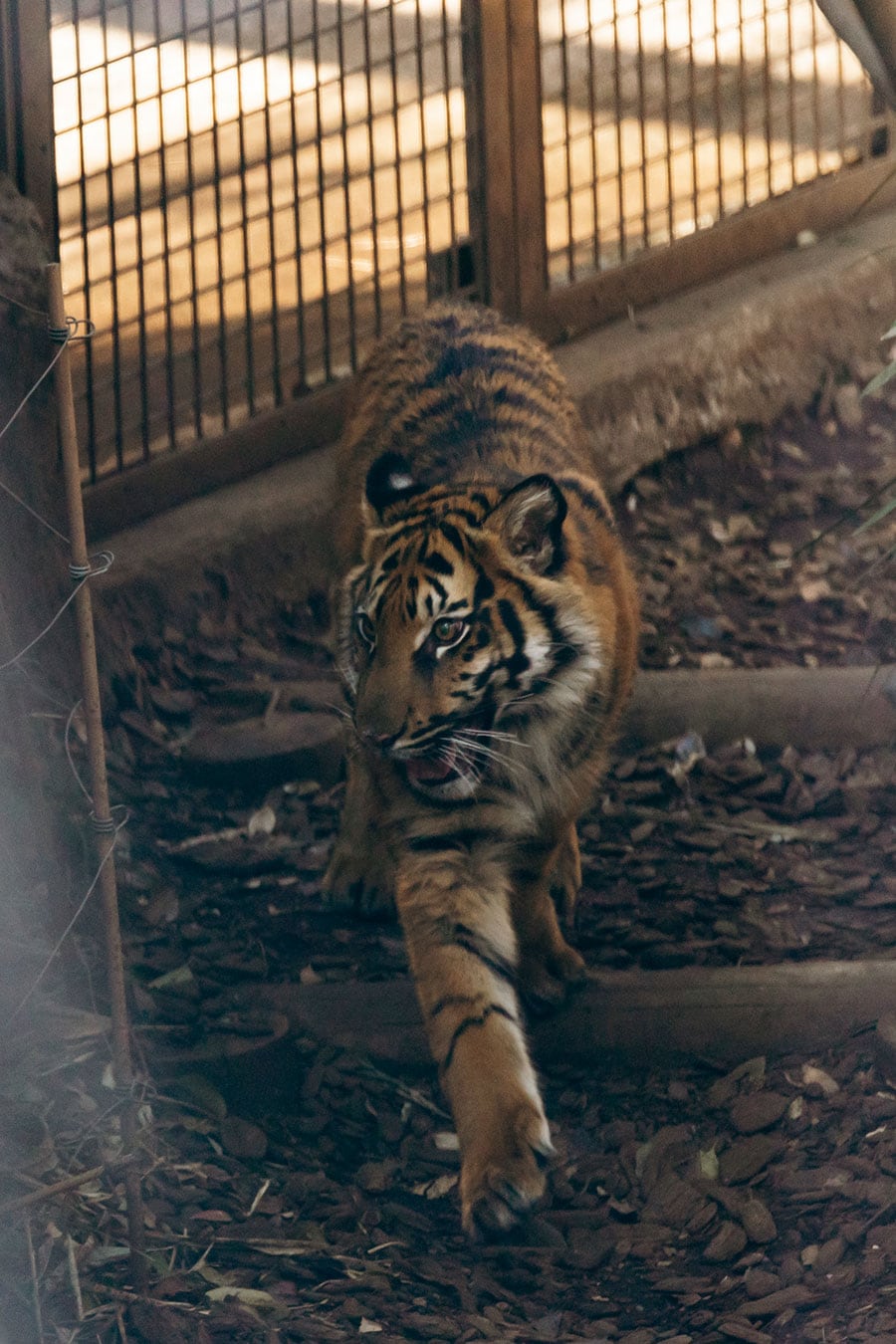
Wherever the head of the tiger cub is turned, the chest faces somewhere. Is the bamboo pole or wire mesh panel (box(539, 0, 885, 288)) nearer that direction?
the bamboo pole

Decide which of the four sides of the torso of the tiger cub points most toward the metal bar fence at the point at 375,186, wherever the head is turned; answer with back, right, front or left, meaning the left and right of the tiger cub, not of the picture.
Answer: back

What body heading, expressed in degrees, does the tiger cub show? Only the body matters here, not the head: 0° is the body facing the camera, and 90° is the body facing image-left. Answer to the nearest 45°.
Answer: approximately 0°

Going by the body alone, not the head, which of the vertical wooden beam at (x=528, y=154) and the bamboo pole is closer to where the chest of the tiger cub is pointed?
the bamboo pole

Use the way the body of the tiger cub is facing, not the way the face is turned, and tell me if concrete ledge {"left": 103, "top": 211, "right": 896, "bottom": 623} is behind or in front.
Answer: behind

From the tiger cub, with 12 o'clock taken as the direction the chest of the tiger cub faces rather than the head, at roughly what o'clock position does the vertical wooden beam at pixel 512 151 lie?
The vertical wooden beam is roughly at 6 o'clock from the tiger cub.
